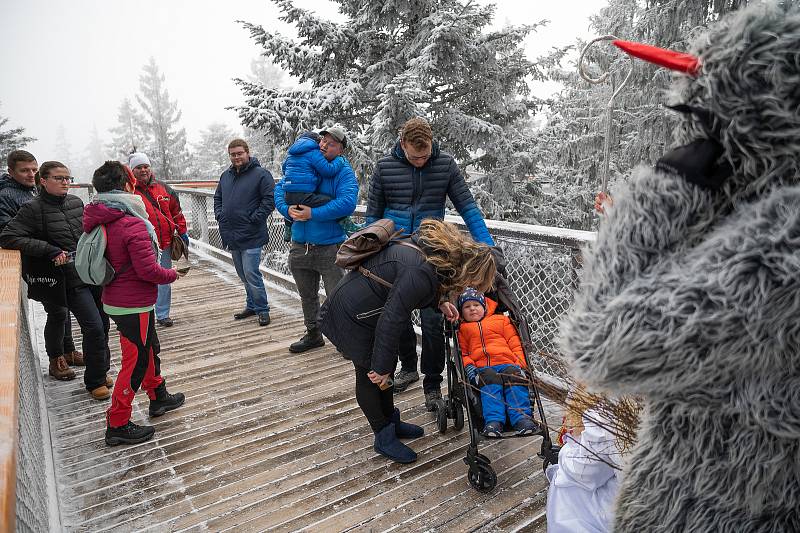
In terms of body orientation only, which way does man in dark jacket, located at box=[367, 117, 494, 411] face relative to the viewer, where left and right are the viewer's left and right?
facing the viewer

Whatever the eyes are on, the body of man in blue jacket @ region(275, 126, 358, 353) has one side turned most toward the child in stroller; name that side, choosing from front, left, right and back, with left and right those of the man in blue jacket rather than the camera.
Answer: left

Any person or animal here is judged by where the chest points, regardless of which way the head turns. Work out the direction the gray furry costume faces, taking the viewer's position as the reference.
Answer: facing to the left of the viewer

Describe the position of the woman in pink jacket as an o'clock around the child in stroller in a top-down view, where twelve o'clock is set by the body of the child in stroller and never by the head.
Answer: The woman in pink jacket is roughly at 3 o'clock from the child in stroller.

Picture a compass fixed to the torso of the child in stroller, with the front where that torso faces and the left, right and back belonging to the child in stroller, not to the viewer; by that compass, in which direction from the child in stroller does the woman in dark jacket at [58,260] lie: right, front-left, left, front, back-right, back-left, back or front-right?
right

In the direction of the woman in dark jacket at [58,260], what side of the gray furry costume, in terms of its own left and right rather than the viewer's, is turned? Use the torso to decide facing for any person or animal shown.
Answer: front

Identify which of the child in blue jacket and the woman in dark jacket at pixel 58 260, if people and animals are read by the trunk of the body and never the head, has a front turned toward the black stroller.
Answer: the woman in dark jacket

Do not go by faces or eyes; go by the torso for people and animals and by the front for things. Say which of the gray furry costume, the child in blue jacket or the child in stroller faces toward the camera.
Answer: the child in stroller

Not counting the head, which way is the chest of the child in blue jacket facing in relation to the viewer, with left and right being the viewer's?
facing away from the viewer and to the right of the viewer

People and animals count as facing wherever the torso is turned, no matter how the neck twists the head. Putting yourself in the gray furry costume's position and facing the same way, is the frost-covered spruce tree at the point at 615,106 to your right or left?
on your right

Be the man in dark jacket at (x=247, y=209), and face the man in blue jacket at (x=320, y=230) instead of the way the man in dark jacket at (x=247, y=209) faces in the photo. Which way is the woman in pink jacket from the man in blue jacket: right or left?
right

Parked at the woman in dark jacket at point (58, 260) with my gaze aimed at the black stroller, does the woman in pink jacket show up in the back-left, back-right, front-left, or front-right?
front-right

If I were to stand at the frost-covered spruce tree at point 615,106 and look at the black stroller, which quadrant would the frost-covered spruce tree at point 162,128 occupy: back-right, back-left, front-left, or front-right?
back-right

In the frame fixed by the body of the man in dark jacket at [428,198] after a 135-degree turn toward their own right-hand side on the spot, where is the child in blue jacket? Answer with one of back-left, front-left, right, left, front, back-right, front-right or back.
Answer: front

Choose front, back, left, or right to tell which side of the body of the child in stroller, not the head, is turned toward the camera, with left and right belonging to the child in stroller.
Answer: front

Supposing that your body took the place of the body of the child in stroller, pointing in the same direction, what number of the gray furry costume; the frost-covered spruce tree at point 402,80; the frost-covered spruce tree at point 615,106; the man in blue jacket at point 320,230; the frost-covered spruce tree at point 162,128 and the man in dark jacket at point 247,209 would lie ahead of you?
1
